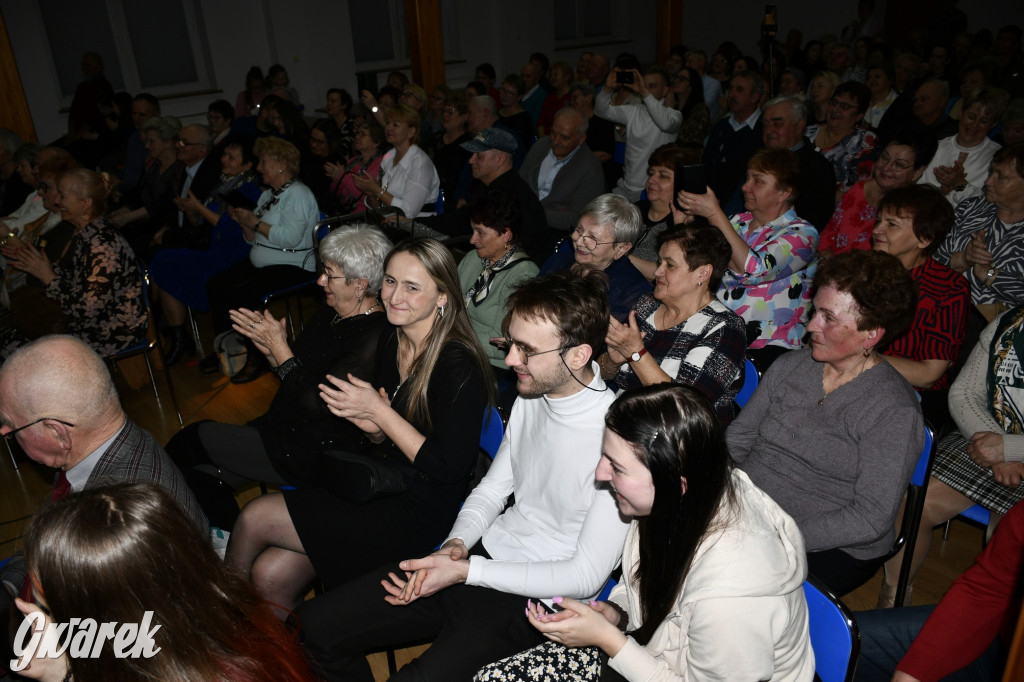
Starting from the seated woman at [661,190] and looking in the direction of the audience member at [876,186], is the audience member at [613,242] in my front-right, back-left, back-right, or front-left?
back-right

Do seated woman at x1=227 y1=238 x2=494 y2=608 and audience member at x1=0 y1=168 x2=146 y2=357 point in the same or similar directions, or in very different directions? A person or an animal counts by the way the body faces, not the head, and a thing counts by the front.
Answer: same or similar directions

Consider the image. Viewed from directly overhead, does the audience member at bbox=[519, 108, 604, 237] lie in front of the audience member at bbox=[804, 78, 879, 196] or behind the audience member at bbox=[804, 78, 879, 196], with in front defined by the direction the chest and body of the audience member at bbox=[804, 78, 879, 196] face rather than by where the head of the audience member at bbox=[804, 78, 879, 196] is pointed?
in front

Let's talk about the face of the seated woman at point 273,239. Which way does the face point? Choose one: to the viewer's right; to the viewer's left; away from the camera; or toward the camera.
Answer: to the viewer's left

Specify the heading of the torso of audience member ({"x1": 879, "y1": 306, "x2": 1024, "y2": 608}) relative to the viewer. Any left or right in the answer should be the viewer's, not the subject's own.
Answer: facing the viewer and to the left of the viewer

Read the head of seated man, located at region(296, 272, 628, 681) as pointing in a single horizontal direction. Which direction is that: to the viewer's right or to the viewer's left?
to the viewer's left

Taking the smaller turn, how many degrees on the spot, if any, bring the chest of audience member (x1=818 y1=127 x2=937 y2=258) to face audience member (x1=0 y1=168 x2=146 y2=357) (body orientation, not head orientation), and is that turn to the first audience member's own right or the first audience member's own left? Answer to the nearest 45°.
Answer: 0° — they already face them

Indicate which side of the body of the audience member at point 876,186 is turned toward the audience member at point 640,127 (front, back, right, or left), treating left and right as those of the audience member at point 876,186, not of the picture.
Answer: right

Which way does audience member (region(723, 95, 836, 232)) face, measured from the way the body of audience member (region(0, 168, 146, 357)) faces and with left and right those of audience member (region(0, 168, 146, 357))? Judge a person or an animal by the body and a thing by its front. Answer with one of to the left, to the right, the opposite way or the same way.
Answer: the same way

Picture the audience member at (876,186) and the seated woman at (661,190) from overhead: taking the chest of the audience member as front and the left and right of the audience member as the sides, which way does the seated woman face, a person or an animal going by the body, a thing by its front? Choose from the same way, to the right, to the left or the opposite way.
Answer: the same way

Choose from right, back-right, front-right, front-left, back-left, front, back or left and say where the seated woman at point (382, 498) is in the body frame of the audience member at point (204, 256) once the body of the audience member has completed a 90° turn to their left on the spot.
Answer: front

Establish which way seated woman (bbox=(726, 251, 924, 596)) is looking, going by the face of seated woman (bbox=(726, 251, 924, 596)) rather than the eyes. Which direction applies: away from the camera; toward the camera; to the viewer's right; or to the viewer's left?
to the viewer's left

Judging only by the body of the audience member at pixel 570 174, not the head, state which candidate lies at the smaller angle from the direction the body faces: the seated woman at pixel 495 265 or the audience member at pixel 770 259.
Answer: the seated woman

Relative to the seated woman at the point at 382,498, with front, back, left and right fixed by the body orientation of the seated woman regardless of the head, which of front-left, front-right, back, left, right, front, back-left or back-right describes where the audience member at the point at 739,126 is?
back

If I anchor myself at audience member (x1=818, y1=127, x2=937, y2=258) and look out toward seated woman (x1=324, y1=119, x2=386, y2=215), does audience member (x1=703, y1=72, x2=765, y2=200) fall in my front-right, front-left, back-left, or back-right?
front-right

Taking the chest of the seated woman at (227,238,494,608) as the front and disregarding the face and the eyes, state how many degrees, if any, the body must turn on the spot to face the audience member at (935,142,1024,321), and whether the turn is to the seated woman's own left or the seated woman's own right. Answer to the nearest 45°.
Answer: approximately 135° to the seated woman's own left

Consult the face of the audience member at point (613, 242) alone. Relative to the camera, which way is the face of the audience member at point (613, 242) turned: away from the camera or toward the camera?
toward the camera
